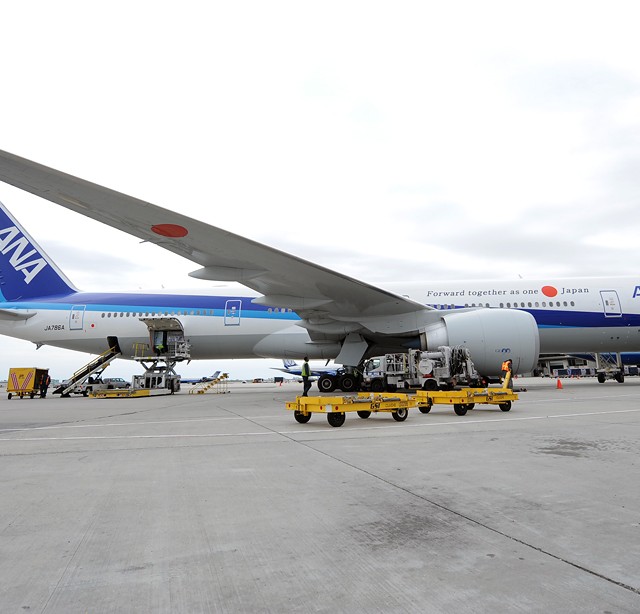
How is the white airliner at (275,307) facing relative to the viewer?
to the viewer's right

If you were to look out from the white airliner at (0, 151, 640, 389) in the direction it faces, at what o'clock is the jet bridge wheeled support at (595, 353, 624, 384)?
The jet bridge wheeled support is roughly at 11 o'clock from the white airliner.
